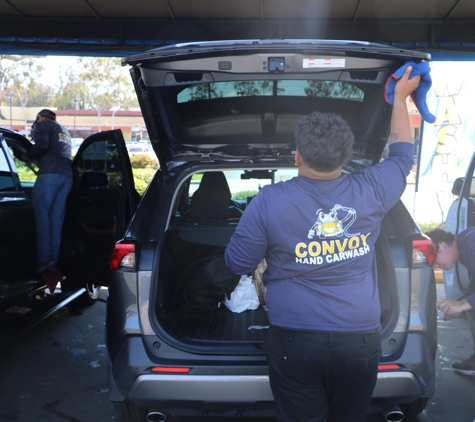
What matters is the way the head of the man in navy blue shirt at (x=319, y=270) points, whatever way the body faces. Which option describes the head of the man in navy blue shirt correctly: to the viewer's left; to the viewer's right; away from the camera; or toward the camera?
away from the camera

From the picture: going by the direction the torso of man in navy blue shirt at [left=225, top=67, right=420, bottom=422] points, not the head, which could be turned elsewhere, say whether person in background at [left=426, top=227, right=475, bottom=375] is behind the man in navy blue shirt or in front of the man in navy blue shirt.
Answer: in front

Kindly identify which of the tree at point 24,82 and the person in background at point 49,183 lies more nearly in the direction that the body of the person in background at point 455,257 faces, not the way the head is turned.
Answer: the person in background

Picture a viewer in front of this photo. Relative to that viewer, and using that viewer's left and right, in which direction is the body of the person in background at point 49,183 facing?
facing away from the viewer and to the left of the viewer

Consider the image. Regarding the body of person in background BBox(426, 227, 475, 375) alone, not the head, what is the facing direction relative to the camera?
to the viewer's left

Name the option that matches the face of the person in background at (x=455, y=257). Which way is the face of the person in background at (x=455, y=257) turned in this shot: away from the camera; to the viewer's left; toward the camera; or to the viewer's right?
to the viewer's left

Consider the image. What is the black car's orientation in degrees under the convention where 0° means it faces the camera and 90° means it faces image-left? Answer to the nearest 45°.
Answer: approximately 225°

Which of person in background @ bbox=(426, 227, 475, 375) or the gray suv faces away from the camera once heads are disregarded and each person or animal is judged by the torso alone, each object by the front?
the gray suv

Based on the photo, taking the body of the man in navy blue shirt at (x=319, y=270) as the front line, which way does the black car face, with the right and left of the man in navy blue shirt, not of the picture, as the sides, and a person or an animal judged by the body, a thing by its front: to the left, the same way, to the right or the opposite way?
the same way

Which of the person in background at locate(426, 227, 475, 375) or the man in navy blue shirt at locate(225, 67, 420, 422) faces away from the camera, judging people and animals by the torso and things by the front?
the man in navy blue shirt

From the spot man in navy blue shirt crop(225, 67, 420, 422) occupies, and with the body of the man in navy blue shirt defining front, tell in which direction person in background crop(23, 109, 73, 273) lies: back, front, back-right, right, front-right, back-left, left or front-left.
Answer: front-left

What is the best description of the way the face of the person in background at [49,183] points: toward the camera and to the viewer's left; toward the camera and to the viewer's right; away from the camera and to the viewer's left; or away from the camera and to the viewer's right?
away from the camera and to the viewer's left

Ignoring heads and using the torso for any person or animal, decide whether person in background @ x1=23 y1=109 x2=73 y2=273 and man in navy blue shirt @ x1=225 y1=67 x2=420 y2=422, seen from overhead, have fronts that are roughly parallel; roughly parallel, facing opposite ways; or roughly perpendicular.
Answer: roughly perpendicular

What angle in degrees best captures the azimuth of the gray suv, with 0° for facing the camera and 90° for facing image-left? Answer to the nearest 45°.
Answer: approximately 180°

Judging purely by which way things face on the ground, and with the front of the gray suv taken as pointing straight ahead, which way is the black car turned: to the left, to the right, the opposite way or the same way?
the same way

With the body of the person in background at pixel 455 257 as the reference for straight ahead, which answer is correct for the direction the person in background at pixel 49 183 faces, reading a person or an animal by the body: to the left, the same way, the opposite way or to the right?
the same way

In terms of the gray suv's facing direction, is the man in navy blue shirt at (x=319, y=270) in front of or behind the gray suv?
behind

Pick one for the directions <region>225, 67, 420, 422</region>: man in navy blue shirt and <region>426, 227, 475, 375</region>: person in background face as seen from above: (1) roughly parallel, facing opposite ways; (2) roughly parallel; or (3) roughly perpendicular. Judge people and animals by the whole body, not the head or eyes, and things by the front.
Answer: roughly perpendicular

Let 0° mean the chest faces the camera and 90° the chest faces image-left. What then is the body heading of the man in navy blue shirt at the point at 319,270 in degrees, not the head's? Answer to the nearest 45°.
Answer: approximately 180°
